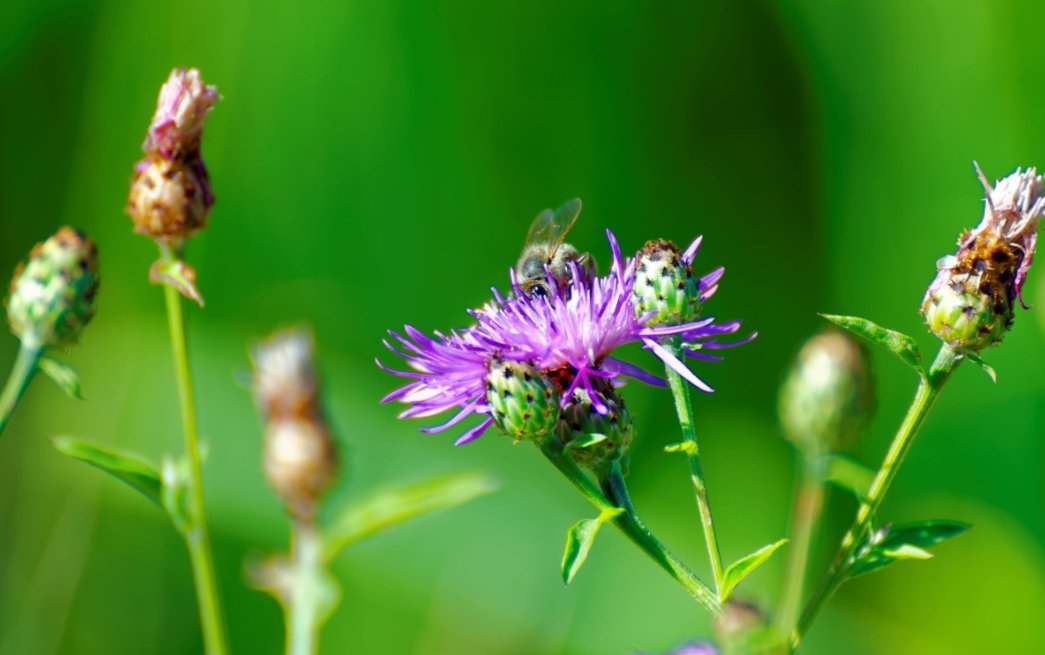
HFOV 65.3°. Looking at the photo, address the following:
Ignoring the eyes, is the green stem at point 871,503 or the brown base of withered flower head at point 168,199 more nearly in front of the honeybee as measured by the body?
the brown base of withered flower head

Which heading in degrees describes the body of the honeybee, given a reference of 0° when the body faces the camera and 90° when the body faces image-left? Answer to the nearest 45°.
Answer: approximately 45°

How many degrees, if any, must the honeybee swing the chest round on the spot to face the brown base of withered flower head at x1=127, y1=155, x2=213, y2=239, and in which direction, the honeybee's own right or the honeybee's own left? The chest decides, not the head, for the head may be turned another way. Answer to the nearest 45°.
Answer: approximately 45° to the honeybee's own right
